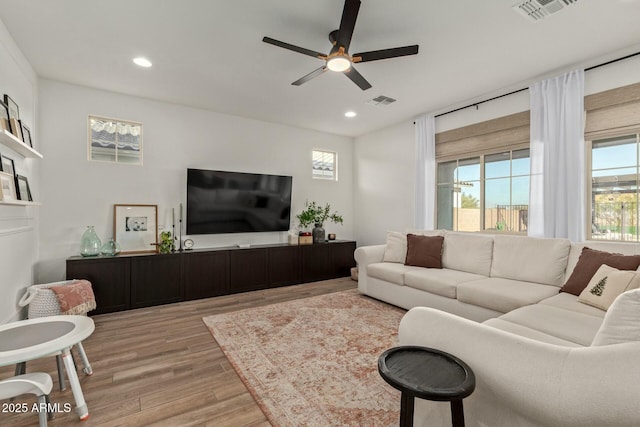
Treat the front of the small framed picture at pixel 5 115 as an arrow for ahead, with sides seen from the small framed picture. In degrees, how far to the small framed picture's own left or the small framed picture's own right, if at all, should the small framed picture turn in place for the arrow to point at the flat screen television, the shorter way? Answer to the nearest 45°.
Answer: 0° — it already faces it

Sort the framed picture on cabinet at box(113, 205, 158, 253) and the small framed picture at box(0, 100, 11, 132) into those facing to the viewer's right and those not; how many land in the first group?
1

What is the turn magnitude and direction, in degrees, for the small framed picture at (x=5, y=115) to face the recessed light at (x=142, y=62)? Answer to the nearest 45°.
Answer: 0° — it already faces it

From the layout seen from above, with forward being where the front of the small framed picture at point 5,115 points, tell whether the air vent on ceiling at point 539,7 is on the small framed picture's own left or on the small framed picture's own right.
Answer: on the small framed picture's own right

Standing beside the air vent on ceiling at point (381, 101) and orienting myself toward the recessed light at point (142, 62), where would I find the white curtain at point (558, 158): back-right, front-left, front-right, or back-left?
back-left

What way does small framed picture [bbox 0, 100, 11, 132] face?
to the viewer's right

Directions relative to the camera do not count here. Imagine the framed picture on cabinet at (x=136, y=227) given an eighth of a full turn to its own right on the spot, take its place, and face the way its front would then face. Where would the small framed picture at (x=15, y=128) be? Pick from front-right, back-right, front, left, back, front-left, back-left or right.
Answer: front

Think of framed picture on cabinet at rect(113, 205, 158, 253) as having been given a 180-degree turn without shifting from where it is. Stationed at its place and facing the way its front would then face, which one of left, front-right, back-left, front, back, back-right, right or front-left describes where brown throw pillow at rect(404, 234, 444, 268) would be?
back-right

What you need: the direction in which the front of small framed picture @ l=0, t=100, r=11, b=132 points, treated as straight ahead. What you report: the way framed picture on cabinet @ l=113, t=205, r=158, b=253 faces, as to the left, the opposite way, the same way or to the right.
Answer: to the right

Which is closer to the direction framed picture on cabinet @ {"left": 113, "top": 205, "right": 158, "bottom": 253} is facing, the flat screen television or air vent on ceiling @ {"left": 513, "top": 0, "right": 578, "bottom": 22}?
the air vent on ceiling

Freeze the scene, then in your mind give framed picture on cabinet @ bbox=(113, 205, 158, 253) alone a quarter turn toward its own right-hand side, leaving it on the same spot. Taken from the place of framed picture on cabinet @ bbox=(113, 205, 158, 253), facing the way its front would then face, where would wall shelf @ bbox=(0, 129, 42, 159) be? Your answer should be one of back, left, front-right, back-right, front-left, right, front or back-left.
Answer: front-left

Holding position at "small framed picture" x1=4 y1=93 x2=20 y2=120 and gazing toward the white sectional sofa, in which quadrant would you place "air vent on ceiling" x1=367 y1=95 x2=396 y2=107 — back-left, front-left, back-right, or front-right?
front-left

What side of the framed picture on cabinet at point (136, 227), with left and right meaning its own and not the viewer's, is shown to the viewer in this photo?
front

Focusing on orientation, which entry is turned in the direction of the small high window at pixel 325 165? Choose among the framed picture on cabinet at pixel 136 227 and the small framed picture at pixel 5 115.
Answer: the small framed picture

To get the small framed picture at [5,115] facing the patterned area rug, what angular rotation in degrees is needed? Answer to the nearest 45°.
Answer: approximately 45° to its right

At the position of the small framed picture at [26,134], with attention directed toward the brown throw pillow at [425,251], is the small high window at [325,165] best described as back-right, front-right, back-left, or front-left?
front-left

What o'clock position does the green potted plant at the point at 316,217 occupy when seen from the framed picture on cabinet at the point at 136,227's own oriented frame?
The green potted plant is roughly at 9 o'clock from the framed picture on cabinet.
